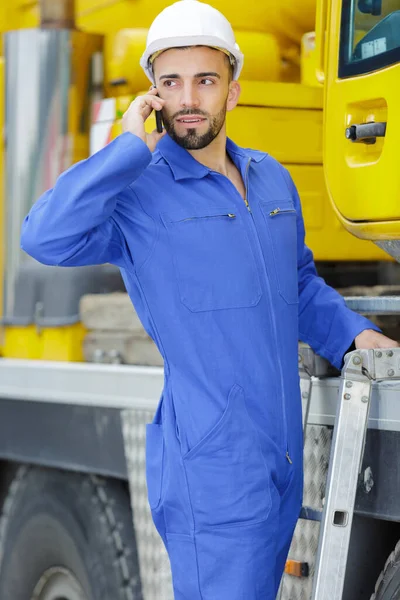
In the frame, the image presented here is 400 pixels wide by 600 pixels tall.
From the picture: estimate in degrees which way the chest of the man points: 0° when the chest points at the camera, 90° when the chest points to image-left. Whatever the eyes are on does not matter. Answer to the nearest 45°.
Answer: approximately 315°
